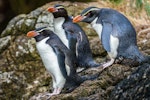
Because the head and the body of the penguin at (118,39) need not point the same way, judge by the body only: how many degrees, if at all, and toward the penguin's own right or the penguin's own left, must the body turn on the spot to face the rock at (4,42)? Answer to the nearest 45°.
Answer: approximately 45° to the penguin's own right

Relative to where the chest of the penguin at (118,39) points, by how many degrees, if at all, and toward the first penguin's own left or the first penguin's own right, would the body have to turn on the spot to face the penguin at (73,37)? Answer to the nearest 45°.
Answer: approximately 45° to the first penguin's own right

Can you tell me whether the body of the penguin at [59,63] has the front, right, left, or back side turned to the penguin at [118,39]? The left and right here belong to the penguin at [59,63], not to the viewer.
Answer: back

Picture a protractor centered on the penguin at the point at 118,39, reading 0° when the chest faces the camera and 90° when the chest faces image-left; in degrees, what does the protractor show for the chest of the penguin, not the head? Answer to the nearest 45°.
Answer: approximately 90°
